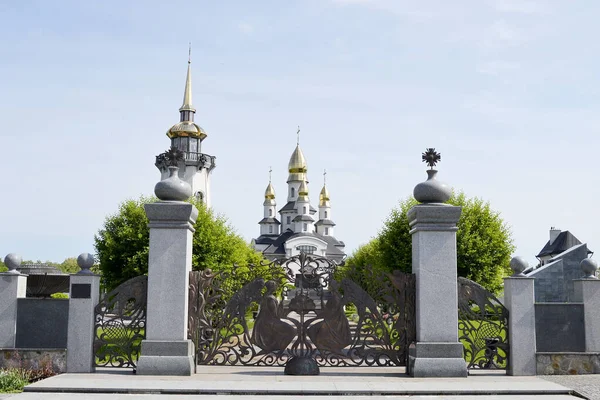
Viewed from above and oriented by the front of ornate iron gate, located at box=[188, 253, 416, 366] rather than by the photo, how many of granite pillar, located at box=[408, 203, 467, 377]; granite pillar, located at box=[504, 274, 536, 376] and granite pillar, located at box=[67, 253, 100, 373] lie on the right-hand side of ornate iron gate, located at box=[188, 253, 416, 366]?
1

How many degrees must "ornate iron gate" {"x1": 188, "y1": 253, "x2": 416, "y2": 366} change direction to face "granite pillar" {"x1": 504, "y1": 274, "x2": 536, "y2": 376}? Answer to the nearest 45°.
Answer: approximately 90° to its left

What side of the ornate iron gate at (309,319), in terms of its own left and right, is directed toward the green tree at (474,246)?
back

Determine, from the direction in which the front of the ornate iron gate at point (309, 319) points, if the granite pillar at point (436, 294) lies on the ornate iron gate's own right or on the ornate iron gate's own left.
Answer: on the ornate iron gate's own left

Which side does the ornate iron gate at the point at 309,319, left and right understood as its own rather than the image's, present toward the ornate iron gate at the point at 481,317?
left

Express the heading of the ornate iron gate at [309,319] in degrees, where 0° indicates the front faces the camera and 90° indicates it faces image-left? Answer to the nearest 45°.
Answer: approximately 0°

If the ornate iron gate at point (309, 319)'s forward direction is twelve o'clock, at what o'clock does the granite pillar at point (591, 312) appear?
The granite pillar is roughly at 9 o'clock from the ornate iron gate.

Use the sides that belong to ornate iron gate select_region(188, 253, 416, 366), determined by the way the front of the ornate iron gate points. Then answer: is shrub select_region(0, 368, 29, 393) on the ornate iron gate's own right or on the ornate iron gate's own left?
on the ornate iron gate's own right

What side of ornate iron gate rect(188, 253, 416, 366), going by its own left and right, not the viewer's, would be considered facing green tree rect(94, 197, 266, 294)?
back

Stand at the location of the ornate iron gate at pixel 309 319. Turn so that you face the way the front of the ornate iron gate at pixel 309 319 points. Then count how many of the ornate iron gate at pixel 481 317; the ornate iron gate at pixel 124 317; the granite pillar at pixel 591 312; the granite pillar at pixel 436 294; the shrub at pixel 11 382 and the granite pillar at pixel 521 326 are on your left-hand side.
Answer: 4

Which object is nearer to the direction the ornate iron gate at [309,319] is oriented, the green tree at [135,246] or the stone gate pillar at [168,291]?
the stone gate pillar

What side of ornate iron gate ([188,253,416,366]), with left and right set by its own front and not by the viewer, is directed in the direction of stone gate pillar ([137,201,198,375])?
right
